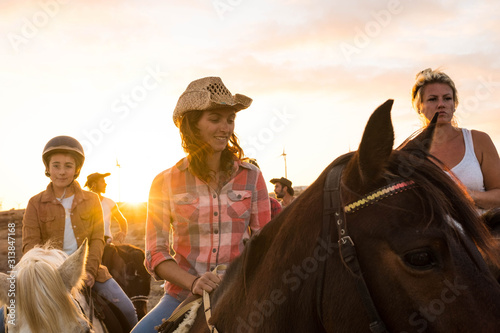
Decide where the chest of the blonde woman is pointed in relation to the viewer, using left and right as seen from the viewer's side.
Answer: facing the viewer and to the left of the viewer

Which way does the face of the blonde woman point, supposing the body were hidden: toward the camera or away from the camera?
toward the camera

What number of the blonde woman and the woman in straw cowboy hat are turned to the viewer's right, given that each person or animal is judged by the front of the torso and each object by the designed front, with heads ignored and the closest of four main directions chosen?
0

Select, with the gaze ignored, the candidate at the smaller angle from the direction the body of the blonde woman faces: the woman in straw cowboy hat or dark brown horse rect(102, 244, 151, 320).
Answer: the woman in straw cowboy hat

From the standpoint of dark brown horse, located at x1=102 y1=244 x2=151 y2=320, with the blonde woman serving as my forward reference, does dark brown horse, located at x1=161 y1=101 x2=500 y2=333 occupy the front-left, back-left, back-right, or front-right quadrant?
front-right

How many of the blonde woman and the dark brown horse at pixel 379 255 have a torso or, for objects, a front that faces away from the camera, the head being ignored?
0

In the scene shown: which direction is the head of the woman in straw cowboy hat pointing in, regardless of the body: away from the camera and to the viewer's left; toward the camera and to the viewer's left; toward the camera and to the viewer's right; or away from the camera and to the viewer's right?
toward the camera and to the viewer's right

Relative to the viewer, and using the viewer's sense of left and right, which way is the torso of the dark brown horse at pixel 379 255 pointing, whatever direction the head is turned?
facing the viewer and to the right of the viewer

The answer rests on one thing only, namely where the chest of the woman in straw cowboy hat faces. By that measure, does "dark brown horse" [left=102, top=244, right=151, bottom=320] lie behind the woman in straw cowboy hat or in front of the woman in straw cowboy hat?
behind

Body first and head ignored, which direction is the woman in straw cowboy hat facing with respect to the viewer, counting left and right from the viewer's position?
facing the viewer

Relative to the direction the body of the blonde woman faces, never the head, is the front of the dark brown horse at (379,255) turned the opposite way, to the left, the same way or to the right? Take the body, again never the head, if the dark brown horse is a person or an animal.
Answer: to the left
